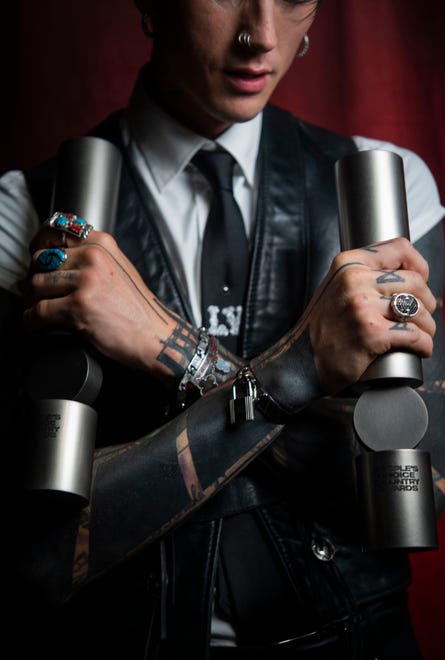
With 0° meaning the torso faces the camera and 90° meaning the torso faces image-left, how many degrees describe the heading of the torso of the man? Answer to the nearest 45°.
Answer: approximately 0°
